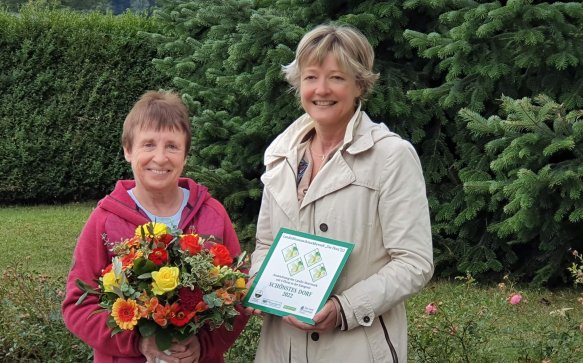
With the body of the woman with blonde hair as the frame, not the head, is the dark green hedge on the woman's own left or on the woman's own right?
on the woman's own right

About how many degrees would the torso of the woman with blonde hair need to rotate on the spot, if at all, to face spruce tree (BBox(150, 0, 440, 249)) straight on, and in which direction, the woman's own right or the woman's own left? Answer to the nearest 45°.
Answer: approximately 135° to the woman's own right

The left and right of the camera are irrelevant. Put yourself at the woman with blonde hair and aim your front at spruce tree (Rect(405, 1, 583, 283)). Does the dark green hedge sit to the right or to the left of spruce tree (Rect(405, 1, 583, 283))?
left

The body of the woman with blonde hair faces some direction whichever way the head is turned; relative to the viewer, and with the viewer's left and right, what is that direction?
facing the viewer and to the left of the viewer

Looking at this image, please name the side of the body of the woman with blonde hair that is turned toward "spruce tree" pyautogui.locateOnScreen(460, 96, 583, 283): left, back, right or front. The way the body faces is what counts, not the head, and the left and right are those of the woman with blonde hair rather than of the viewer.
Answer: back
